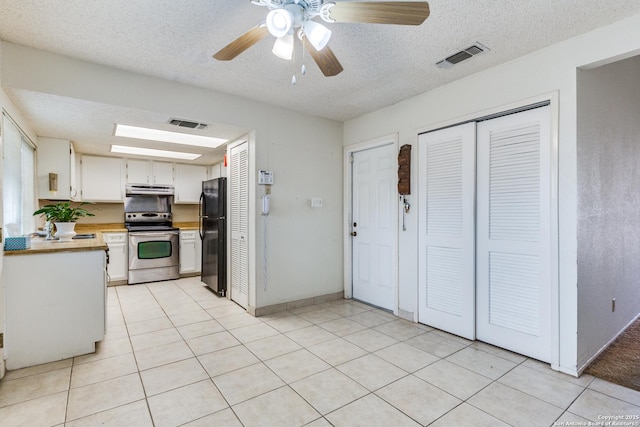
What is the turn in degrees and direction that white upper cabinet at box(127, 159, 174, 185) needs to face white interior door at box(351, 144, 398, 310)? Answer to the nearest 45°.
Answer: approximately 45° to its left

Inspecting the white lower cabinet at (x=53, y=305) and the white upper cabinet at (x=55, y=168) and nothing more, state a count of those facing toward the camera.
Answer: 0

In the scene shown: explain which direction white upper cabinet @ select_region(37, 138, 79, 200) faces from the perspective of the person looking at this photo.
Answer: facing to the right of the viewer

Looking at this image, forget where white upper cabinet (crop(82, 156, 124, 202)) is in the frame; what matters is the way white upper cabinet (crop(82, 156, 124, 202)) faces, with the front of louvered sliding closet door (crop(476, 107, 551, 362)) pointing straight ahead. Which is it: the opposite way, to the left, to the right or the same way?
to the left

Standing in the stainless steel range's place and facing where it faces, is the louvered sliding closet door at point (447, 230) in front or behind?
in front

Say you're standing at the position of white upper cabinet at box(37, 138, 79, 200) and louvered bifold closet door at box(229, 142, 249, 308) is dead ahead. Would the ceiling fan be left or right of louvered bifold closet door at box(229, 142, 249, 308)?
right

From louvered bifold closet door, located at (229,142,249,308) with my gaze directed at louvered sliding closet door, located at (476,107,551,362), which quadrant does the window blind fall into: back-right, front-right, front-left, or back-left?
back-right

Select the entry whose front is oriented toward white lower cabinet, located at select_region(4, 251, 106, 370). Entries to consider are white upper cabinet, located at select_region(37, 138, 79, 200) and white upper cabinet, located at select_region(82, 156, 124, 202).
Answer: white upper cabinet, located at select_region(82, 156, 124, 202)

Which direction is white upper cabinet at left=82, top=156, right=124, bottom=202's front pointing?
toward the camera

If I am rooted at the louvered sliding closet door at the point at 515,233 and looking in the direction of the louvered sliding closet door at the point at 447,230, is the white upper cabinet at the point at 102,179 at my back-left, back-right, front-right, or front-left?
front-left

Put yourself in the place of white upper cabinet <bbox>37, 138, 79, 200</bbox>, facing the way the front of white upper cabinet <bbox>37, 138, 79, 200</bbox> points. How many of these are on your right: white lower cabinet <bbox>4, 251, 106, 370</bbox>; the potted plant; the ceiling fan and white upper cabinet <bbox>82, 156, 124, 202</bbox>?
3

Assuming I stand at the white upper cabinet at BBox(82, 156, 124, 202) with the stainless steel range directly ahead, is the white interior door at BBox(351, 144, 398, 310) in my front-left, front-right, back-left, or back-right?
front-right

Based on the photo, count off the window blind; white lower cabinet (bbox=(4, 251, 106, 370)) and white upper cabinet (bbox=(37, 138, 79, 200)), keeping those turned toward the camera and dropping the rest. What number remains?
0

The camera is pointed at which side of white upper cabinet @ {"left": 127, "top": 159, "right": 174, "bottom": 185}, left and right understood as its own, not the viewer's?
front

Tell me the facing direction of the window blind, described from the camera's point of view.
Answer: facing to the right of the viewer

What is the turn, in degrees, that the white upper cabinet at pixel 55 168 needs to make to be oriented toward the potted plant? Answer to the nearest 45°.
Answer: approximately 90° to its right
